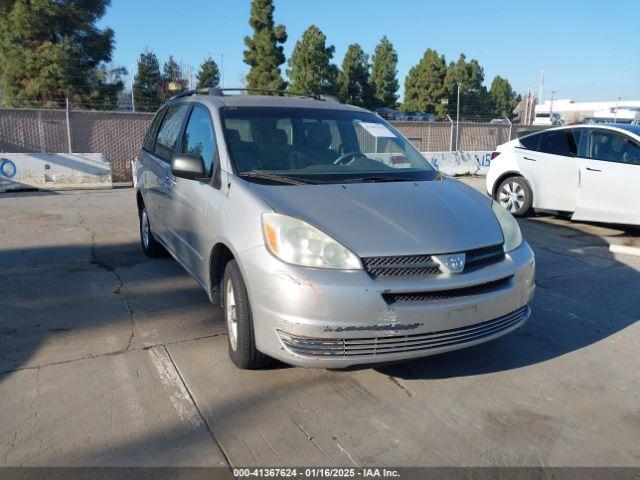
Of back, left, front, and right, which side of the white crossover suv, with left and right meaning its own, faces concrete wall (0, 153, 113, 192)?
back

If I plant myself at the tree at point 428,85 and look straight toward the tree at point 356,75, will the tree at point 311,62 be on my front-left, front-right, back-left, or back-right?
front-left

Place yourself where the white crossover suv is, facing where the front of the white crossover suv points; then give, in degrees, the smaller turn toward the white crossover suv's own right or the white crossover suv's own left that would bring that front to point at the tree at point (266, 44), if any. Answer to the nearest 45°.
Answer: approximately 135° to the white crossover suv's own left

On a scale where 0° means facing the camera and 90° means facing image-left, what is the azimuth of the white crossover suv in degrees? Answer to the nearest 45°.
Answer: approximately 270°

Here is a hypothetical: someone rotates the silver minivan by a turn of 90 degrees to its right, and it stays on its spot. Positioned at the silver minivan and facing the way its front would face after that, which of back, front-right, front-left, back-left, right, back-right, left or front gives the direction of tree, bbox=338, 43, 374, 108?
back-right

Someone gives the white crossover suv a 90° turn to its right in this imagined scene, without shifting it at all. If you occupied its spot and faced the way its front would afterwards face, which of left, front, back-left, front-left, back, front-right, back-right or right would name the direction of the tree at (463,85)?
back

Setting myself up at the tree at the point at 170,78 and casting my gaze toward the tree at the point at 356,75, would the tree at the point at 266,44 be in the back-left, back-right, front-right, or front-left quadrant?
front-right

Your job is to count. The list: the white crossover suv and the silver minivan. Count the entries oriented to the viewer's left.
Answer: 0

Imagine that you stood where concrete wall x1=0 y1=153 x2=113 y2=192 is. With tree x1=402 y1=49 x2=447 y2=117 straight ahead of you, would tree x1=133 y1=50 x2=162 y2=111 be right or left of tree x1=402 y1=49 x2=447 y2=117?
left

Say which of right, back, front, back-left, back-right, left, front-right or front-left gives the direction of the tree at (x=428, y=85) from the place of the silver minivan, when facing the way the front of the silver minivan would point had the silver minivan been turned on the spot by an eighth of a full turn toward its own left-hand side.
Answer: left

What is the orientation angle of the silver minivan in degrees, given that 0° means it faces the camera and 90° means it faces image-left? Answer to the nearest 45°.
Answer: approximately 315°

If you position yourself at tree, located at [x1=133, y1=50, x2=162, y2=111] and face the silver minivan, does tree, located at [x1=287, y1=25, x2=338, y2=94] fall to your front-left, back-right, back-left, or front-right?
front-left
